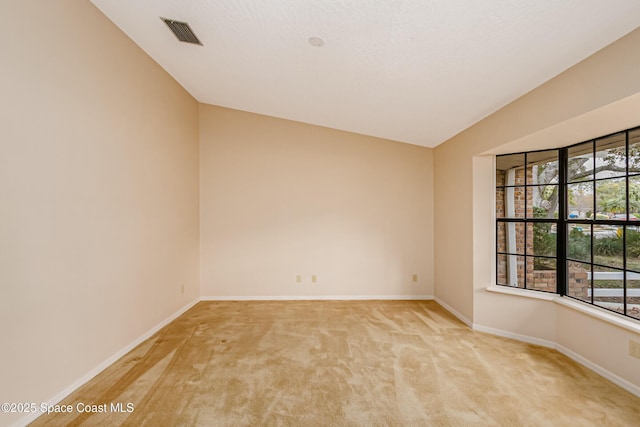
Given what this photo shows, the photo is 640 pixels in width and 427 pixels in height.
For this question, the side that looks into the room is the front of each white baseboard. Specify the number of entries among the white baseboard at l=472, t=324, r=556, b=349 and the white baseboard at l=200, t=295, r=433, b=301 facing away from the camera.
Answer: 0

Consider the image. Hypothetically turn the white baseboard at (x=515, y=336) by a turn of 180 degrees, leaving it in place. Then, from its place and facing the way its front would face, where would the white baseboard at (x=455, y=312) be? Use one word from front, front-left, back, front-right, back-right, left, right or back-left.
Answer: left

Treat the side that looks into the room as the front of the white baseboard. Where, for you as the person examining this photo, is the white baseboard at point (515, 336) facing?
facing the viewer and to the left of the viewer

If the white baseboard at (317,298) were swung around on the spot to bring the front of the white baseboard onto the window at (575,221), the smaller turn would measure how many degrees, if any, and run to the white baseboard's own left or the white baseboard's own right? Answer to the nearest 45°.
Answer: approximately 45° to the white baseboard's own left

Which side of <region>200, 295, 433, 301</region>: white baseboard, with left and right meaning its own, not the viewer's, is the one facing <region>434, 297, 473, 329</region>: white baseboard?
left

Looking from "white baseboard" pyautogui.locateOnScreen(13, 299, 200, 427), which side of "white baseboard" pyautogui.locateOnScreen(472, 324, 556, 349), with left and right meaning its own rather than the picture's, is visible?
front

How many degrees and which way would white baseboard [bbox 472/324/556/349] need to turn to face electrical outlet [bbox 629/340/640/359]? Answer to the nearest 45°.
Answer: approximately 90° to its left

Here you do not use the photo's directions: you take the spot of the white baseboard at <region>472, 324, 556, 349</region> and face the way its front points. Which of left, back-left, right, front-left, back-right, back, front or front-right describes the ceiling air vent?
front

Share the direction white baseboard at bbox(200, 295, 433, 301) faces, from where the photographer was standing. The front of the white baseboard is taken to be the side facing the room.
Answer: facing the viewer

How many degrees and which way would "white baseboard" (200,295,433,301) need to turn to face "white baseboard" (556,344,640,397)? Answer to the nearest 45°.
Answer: approximately 45° to its left

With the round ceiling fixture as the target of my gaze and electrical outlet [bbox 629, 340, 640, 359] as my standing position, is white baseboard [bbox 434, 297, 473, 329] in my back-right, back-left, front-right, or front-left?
front-right

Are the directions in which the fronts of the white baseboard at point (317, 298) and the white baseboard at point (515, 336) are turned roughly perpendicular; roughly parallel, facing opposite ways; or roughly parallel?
roughly perpendicular
